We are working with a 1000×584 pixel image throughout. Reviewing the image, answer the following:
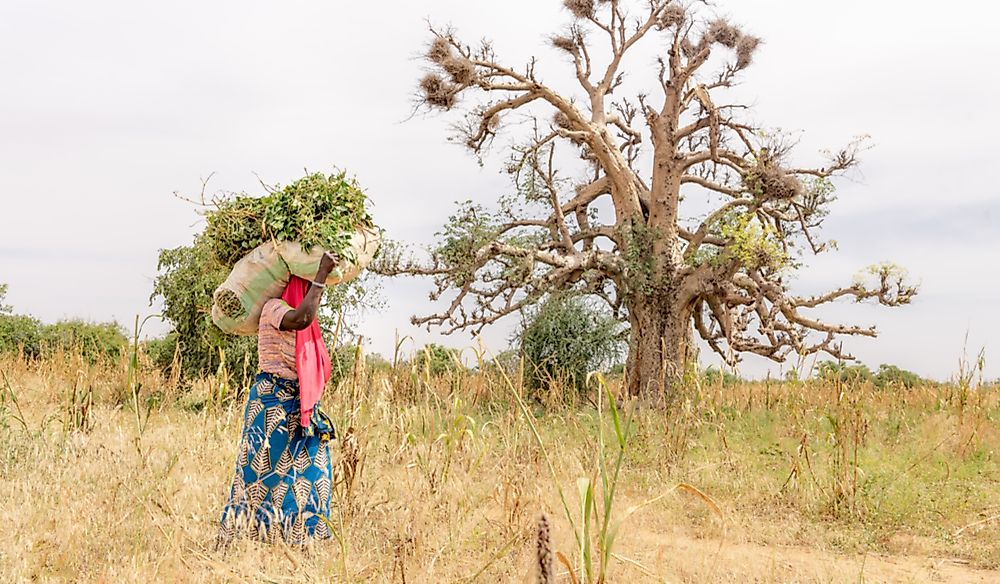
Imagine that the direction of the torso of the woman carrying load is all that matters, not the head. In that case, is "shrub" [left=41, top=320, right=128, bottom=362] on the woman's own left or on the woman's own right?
on the woman's own left

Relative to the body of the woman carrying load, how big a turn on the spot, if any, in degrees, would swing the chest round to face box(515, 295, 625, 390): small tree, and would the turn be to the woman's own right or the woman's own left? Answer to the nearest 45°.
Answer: approximately 45° to the woman's own left

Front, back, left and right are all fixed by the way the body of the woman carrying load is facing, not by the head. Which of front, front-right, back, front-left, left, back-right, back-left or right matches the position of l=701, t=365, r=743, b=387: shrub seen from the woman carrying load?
front-left

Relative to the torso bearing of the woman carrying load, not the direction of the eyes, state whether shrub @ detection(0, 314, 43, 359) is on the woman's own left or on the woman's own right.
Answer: on the woman's own left

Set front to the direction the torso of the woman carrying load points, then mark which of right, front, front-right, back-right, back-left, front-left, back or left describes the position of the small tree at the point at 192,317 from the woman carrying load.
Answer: left

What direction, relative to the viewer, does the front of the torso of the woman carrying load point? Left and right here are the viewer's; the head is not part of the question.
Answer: facing to the right of the viewer
